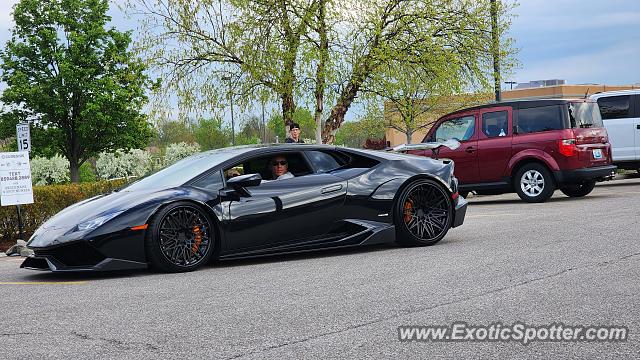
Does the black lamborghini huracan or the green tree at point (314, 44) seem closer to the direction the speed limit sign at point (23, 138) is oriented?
the black lamborghini huracan

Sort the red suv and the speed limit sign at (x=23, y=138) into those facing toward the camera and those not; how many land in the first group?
1

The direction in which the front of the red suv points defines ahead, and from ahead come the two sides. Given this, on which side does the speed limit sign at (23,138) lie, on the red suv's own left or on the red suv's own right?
on the red suv's own left

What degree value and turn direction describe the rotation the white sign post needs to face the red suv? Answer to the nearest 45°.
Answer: approximately 90° to its left

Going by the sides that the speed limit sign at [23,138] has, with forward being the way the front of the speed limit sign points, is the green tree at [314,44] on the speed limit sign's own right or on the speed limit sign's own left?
on the speed limit sign's own left

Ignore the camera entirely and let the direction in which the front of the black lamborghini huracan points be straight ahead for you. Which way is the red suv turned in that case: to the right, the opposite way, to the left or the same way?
to the right

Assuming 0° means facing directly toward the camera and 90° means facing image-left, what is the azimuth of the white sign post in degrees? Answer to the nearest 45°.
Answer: approximately 0°

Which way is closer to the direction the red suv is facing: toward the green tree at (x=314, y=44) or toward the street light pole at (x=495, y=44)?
the green tree

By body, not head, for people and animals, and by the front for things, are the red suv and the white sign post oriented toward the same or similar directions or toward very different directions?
very different directions

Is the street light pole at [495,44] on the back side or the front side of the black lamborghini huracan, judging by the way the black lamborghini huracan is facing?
on the back side
